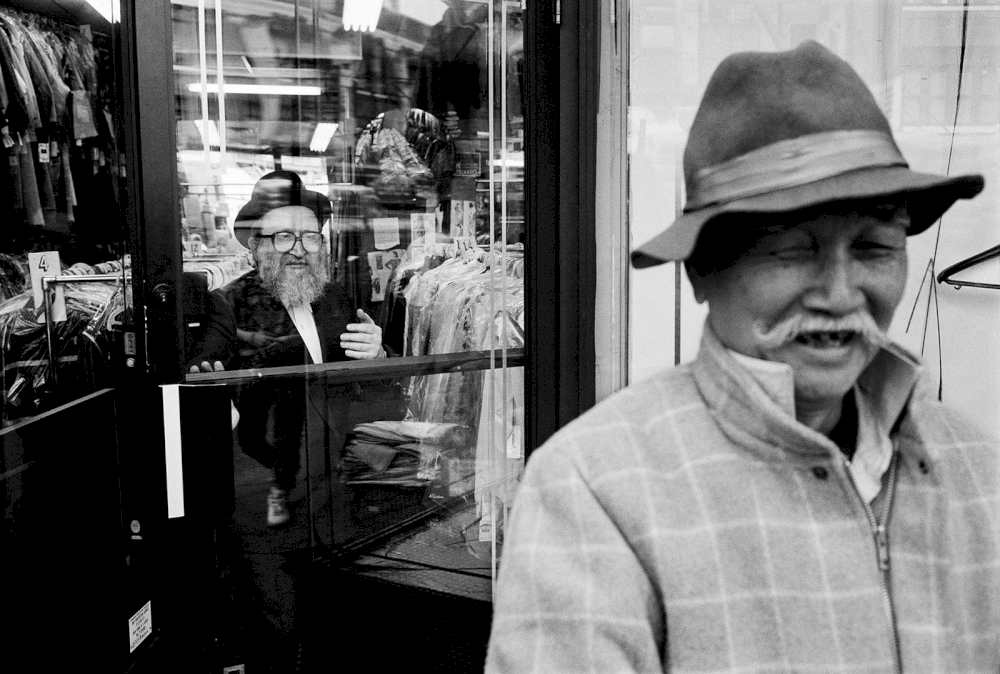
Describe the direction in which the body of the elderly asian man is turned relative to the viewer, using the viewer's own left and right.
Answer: facing the viewer and to the right of the viewer

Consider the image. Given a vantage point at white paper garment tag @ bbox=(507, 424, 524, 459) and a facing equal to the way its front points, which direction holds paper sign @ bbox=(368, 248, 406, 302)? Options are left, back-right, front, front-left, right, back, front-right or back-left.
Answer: back-right

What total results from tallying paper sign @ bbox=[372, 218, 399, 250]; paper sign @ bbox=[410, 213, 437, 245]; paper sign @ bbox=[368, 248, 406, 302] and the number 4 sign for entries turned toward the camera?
4

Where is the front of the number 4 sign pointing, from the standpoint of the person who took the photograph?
facing the viewer

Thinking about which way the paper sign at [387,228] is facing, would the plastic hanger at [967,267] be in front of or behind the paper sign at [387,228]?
in front

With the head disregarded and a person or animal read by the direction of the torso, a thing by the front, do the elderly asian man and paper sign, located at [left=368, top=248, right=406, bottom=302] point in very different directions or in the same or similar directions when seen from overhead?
same or similar directions

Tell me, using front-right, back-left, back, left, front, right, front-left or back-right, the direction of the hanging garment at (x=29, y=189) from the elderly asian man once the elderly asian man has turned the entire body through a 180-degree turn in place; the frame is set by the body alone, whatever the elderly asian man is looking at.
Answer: front

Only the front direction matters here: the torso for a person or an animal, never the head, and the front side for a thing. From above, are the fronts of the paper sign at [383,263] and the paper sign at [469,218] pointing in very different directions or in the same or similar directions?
same or similar directions

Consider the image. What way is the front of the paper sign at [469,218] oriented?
toward the camera

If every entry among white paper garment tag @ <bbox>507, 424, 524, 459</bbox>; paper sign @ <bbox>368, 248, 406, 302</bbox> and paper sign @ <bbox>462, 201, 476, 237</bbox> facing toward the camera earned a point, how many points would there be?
3

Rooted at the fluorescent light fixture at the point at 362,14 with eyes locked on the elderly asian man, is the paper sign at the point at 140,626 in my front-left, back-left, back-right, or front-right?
front-right

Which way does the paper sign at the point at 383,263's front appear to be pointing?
toward the camera

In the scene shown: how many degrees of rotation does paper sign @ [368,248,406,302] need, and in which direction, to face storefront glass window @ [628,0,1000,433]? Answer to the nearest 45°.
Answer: approximately 45° to its left

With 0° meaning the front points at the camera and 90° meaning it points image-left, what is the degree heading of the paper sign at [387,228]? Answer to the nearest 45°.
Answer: approximately 0°
